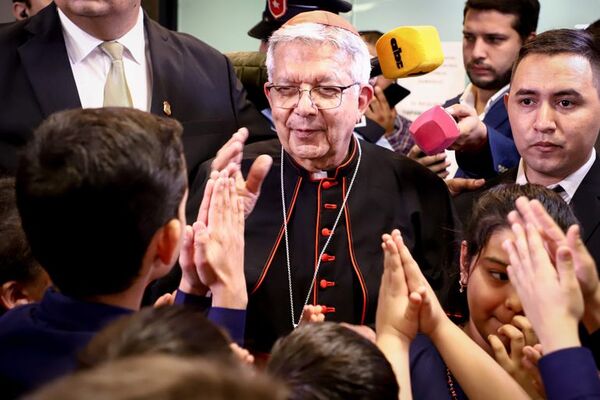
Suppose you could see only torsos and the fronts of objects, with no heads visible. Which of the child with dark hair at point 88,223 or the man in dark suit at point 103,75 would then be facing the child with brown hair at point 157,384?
the man in dark suit

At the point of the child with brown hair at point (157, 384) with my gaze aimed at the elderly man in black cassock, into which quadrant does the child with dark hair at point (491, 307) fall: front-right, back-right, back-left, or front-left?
front-right

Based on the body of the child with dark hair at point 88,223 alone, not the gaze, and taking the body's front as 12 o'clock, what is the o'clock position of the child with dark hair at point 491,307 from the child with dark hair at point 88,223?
the child with dark hair at point 491,307 is roughly at 1 o'clock from the child with dark hair at point 88,223.

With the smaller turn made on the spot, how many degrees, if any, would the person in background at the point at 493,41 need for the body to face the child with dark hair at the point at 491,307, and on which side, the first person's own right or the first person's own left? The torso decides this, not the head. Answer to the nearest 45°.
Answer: approximately 45° to the first person's own left

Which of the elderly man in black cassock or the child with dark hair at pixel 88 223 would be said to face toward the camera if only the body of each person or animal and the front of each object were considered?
the elderly man in black cassock

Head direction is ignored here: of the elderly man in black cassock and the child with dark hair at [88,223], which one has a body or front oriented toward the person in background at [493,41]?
the child with dark hair

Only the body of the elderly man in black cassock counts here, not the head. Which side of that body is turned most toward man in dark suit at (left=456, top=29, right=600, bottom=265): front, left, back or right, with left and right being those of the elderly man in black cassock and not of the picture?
left

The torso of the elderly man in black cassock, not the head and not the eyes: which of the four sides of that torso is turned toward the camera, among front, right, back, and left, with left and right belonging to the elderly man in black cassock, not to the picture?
front

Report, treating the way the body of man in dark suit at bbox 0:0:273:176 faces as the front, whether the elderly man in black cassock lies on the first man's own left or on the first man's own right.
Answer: on the first man's own left

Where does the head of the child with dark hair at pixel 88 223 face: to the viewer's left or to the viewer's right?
to the viewer's right

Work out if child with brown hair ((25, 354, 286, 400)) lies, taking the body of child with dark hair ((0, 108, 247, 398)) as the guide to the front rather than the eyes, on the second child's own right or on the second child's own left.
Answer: on the second child's own right

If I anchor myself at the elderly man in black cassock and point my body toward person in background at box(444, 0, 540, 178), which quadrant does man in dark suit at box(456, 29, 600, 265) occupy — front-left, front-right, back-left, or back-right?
front-right

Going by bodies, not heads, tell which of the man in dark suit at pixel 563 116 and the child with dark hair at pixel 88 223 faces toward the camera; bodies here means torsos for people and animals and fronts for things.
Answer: the man in dark suit

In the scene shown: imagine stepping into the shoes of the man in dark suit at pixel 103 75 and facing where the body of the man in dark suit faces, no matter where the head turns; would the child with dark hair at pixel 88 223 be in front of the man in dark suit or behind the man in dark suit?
in front

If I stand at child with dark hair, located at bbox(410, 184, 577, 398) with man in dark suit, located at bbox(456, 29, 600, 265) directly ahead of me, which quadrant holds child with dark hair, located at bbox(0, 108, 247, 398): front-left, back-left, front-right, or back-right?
back-left

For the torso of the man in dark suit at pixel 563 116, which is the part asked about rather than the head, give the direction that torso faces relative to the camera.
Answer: toward the camera

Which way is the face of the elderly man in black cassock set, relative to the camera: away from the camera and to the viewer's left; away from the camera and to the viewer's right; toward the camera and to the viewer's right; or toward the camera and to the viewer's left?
toward the camera and to the viewer's left

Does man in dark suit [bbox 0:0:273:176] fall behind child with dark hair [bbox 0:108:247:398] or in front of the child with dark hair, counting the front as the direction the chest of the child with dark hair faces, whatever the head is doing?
in front

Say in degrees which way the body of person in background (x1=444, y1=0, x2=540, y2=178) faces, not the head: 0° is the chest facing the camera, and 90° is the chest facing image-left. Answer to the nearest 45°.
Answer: approximately 45°

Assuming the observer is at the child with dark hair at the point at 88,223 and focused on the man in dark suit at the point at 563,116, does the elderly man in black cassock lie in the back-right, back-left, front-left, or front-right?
front-left

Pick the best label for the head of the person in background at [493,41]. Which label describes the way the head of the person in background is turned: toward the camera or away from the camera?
toward the camera

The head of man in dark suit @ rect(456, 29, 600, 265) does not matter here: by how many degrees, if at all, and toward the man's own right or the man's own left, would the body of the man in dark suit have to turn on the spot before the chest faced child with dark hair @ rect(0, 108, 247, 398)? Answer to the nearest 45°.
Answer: approximately 45° to the man's own right
